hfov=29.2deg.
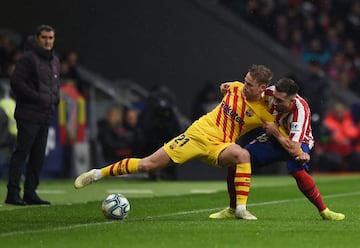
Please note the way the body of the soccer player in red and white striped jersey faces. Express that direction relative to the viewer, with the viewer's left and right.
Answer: facing the viewer and to the left of the viewer

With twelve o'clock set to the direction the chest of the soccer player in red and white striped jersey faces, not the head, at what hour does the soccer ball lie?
The soccer ball is roughly at 1 o'clock from the soccer player in red and white striped jersey.

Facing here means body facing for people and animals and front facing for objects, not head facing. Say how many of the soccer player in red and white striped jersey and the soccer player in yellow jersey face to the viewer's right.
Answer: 0

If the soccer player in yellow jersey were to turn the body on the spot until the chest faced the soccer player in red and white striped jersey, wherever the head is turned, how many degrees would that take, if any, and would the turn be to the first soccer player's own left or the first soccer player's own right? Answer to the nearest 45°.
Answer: approximately 90° to the first soccer player's own left
